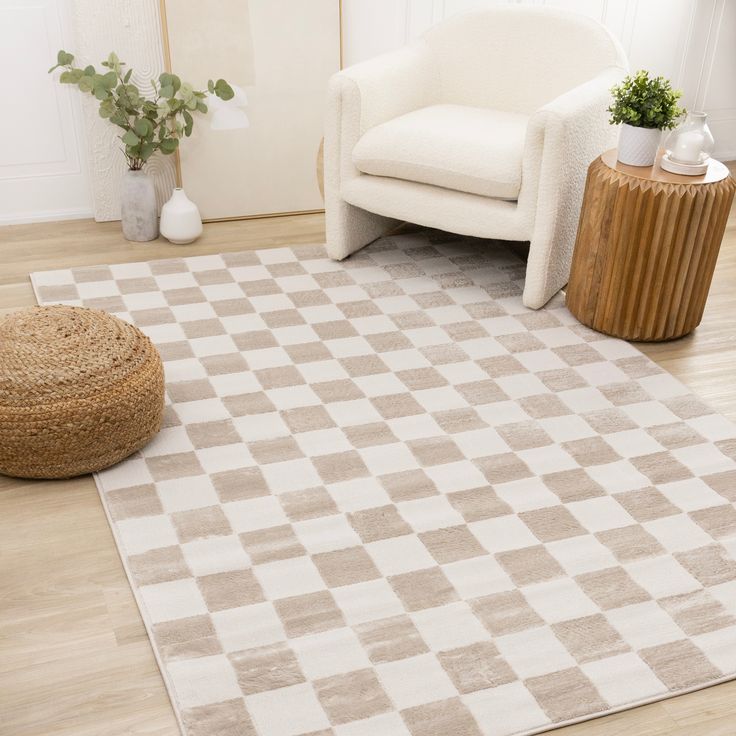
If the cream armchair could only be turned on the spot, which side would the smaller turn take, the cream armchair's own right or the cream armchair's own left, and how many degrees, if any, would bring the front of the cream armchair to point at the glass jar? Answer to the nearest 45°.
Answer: approximately 90° to the cream armchair's own left

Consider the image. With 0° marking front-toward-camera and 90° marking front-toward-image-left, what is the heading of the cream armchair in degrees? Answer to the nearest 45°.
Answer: approximately 45°

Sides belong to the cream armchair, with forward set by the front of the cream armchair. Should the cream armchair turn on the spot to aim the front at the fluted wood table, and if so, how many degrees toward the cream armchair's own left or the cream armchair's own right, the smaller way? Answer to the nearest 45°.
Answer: approximately 90° to the cream armchair's own left

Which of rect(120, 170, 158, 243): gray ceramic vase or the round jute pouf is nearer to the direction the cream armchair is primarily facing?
the round jute pouf

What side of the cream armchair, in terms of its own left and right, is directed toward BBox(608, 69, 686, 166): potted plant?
left

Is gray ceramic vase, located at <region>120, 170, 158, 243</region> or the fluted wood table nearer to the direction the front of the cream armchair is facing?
the gray ceramic vase

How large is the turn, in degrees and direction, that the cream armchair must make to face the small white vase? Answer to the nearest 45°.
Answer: approximately 45° to its right

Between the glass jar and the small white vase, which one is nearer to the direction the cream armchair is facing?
the small white vase
